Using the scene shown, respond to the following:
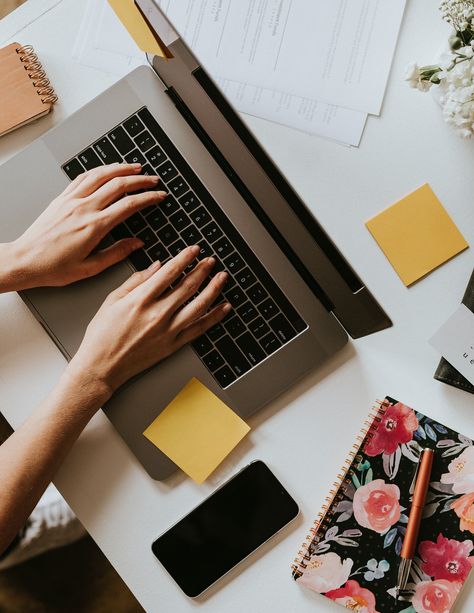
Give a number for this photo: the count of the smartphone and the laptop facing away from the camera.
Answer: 0
